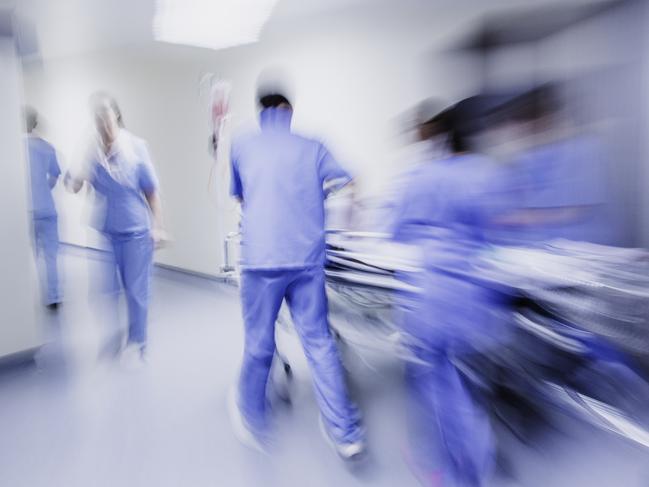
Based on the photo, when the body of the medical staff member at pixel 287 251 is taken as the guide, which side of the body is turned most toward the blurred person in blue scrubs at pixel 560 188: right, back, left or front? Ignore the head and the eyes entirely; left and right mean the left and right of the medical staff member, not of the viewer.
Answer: right

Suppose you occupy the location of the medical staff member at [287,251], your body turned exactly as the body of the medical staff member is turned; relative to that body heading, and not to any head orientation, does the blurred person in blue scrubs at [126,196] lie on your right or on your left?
on your left

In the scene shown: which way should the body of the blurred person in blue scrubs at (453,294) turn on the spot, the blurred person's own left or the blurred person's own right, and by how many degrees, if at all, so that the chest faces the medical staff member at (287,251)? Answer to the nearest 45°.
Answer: approximately 45° to the blurred person's own left

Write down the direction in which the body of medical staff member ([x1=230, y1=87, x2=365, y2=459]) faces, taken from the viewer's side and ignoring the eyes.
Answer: away from the camera

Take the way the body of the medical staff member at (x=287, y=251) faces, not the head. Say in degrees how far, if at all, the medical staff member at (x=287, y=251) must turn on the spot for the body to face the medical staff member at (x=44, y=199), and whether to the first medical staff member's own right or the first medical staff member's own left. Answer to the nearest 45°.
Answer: approximately 45° to the first medical staff member's own left

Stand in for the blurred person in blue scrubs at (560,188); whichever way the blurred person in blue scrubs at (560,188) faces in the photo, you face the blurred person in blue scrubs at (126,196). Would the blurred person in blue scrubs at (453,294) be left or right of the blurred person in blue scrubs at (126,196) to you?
left

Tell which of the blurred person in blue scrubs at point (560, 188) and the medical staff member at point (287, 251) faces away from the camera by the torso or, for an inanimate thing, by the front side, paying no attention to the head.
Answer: the medical staff member

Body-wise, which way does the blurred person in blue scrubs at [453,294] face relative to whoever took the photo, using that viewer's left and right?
facing away from the viewer and to the left of the viewer
